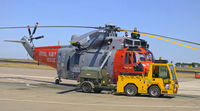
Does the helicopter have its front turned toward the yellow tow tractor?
yes

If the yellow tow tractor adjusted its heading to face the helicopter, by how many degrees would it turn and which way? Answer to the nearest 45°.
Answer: approximately 135° to its left

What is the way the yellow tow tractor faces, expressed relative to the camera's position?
facing to the right of the viewer

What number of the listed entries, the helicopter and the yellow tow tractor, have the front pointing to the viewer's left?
0

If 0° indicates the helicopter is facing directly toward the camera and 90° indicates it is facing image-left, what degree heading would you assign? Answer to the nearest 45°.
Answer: approximately 315°
